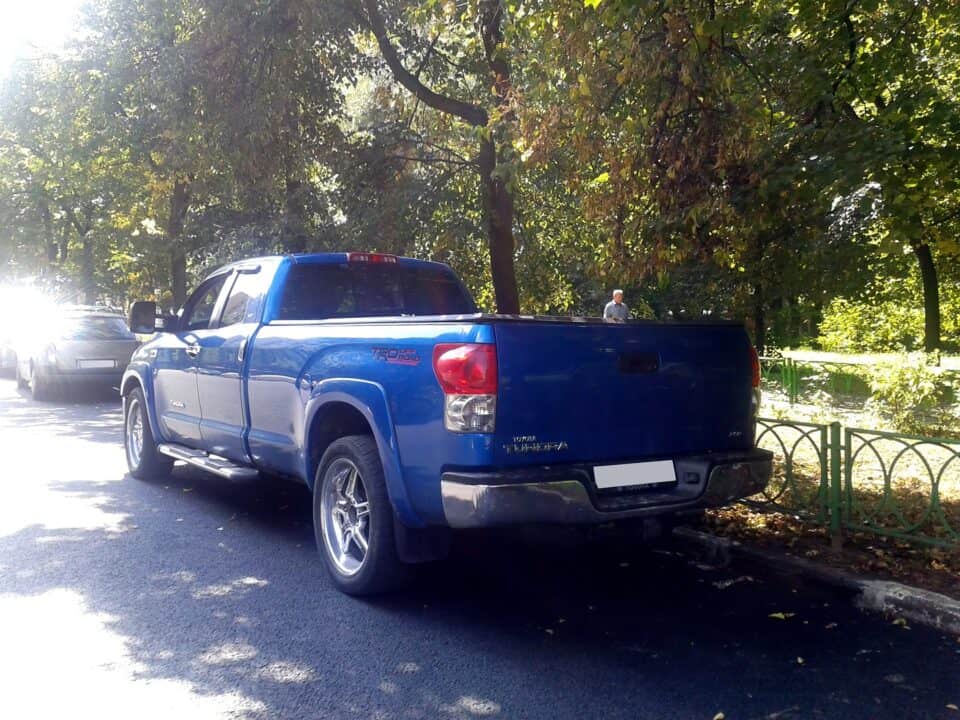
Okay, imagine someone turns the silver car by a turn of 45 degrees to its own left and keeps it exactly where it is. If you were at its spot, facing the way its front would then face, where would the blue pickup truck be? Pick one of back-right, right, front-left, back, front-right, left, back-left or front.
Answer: left

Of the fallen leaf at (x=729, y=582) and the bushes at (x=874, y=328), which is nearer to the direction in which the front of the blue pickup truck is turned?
the bushes

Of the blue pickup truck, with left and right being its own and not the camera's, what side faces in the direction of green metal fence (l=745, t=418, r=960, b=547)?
back

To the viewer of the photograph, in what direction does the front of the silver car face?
facing away from the viewer and to the left of the viewer

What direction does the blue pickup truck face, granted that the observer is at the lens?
facing away from the viewer and to the left of the viewer

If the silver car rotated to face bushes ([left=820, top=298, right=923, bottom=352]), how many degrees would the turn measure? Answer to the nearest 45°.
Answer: approximately 135° to its right

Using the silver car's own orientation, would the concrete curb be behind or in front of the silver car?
behind

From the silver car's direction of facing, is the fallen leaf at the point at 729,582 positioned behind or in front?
behind
